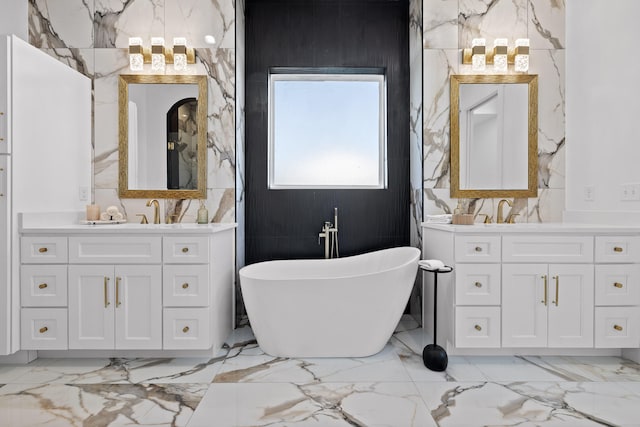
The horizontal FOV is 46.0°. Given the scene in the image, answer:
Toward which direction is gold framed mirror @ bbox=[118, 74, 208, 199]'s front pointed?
toward the camera

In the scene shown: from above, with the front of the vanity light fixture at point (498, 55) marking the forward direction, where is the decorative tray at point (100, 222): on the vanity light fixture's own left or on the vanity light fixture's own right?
on the vanity light fixture's own right

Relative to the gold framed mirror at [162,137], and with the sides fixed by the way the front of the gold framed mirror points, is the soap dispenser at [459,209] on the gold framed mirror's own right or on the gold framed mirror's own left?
on the gold framed mirror's own left

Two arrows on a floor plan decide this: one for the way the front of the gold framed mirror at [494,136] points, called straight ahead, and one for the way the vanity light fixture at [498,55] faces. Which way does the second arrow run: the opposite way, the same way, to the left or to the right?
the same way

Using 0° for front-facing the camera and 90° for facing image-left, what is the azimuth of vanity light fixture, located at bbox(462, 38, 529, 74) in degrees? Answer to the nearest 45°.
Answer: approximately 0°

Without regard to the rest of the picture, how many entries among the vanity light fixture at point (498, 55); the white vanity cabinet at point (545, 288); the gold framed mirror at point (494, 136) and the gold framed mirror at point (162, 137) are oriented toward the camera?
4

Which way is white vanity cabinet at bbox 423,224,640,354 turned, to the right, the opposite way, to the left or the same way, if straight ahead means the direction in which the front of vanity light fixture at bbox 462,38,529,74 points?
the same way

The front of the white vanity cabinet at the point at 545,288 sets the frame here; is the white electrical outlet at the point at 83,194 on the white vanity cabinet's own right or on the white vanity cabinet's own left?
on the white vanity cabinet's own right

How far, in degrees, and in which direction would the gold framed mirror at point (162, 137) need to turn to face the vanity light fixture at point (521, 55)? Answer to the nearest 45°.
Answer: approximately 90° to its left

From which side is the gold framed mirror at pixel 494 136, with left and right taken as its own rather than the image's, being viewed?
front

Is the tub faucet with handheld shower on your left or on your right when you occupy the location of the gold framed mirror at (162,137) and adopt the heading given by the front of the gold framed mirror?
on your left

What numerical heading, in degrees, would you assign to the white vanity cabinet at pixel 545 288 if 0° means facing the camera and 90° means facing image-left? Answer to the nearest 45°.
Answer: approximately 0°
